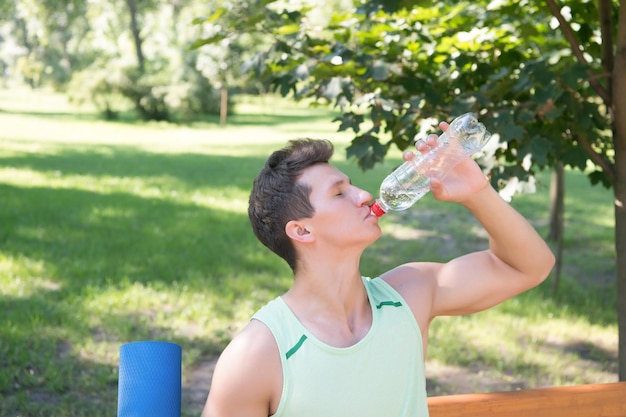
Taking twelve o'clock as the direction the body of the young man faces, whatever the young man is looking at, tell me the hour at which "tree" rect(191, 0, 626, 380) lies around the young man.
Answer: The tree is roughly at 8 o'clock from the young man.

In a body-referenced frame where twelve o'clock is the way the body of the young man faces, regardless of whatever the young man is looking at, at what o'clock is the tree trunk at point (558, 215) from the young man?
The tree trunk is roughly at 8 o'clock from the young man.

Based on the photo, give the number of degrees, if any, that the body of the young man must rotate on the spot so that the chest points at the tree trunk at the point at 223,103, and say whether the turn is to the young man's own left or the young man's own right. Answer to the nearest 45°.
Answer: approximately 135° to the young man's own left

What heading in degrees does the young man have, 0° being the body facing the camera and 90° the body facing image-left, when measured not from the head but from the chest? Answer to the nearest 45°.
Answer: approximately 315°
